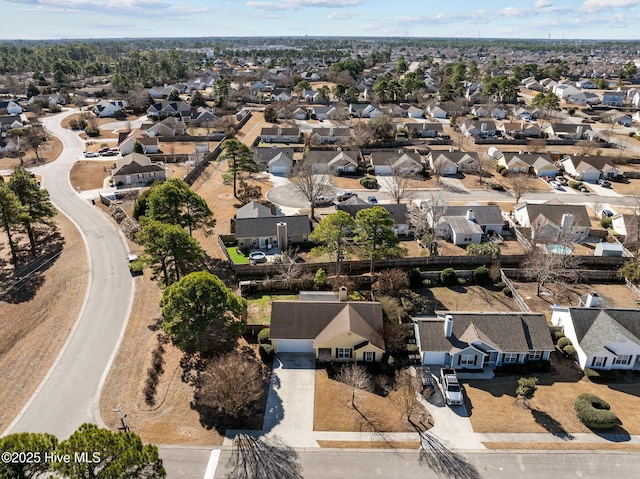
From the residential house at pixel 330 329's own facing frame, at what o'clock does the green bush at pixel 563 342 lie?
The green bush is roughly at 9 o'clock from the residential house.

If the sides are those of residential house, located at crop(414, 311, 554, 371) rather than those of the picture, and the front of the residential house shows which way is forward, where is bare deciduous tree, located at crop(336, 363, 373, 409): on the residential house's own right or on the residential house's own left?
on the residential house's own right

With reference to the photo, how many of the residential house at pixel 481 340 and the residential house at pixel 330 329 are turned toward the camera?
2

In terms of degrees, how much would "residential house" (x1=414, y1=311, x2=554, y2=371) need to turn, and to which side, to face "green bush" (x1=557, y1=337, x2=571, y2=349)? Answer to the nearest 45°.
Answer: approximately 135° to its left

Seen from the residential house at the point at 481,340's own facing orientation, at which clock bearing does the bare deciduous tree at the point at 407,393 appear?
The bare deciduous tree is roughly at 1 o'clock from the residential house.

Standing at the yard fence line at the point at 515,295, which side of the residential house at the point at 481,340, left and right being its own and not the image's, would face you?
back

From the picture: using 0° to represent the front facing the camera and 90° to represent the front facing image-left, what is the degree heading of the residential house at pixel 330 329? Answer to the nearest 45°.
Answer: approximately 0°

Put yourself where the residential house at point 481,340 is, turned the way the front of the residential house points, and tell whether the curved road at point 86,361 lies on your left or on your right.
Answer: on your right

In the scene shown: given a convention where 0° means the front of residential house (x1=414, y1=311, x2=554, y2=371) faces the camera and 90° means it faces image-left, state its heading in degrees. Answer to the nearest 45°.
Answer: approximately 0°

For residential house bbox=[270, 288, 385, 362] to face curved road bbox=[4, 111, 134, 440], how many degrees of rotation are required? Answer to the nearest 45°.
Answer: approximately 90° to its right

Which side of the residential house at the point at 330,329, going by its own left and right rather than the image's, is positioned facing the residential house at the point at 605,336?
left
